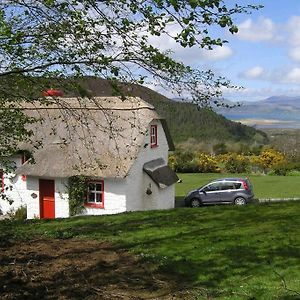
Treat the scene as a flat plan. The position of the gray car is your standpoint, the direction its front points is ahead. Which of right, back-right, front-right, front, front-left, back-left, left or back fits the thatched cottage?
front-left

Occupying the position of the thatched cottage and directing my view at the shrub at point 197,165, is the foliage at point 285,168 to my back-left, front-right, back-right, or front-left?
front-right

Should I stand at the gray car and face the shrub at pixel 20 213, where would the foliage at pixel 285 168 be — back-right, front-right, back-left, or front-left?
back-right

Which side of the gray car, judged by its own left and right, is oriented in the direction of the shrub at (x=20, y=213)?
front

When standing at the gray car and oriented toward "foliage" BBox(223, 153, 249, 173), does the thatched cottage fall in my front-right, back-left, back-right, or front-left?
back-left

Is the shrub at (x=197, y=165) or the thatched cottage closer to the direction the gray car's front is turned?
the thatched cottage

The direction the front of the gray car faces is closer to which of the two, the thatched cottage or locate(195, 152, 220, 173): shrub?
the thatched cottage

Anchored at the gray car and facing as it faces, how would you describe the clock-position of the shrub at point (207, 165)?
The shrub is roughly at 3 o'clock from the gray car.

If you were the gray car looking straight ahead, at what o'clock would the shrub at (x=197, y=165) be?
The shrub is roughly at 3 o'clock from the gray car.

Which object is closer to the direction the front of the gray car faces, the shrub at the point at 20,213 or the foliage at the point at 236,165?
the shrub

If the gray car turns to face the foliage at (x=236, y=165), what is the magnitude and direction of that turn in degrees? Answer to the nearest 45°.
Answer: approximately 90° to its right

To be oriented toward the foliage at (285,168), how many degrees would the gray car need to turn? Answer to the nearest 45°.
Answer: approximately 90° to its right

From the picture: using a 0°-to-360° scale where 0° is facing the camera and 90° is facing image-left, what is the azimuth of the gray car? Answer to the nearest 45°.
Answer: approximately 90°
